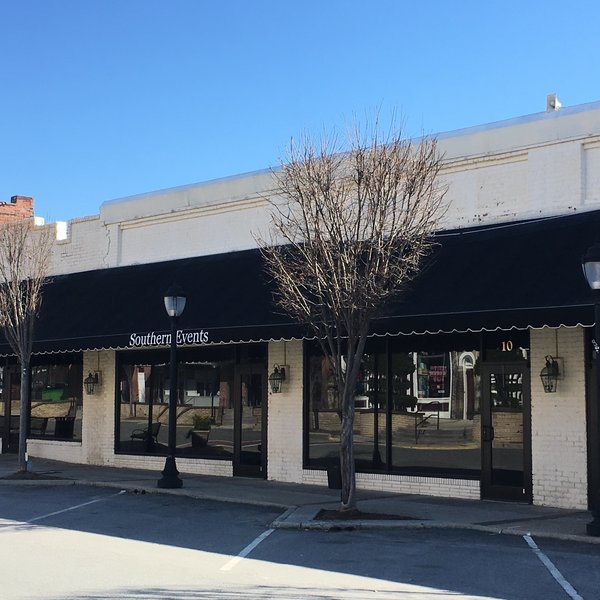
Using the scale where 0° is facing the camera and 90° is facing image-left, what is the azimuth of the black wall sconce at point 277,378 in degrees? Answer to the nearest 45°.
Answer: approximately 45°

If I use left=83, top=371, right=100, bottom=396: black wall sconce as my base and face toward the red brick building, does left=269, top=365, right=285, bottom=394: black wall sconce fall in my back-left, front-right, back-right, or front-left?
back-right

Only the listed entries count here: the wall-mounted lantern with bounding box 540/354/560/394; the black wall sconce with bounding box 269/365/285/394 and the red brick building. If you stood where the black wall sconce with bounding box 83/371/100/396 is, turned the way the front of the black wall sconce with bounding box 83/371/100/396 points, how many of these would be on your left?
2

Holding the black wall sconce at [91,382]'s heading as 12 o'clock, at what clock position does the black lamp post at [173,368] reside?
The black lamp post is roughly at 10 o'clock from the black wall sconce.

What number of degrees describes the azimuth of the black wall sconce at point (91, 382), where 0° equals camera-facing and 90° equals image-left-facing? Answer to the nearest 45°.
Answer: approximately 45°

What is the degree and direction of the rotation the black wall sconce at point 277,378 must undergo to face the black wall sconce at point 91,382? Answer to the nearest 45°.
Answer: approximately 90° to its right

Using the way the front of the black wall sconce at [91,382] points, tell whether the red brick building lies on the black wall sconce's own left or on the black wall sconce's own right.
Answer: on the black wall sconce's own right

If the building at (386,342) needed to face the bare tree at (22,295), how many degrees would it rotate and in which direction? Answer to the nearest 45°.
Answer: approximately 90° to its right

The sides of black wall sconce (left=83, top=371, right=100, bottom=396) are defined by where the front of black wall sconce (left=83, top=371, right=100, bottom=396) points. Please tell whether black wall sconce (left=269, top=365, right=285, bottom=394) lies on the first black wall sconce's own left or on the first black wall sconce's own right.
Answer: on the first black wall sconce's own left

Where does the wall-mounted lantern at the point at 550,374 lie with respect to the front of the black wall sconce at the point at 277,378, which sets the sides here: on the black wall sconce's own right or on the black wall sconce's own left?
on the black wall sconce's own left
